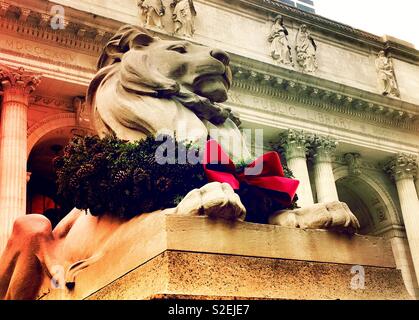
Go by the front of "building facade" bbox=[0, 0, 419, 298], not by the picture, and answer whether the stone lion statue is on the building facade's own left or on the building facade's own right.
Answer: on the building facade's own right

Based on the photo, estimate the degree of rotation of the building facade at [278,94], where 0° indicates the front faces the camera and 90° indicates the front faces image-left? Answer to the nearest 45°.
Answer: approximately 315°
